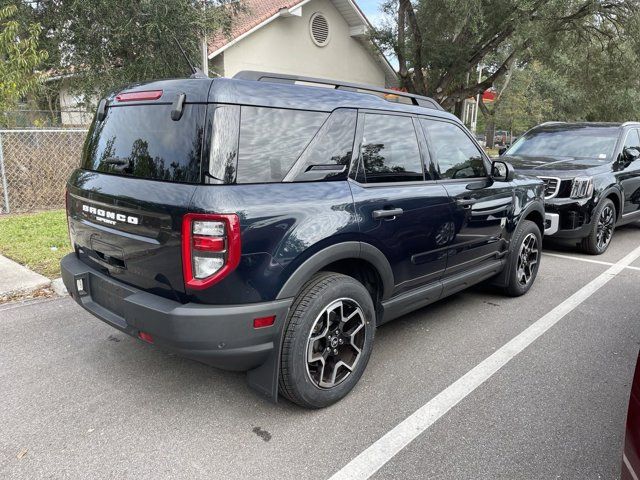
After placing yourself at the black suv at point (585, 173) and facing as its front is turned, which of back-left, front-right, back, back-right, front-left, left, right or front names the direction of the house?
right

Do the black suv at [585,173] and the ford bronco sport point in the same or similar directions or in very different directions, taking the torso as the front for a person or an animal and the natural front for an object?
very different directions

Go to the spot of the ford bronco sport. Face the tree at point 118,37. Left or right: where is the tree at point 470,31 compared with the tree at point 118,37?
right

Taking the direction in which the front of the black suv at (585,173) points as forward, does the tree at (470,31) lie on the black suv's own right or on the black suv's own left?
on the black suv's own right

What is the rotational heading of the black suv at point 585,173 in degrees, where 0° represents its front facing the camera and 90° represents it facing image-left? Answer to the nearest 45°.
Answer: approximately 45°

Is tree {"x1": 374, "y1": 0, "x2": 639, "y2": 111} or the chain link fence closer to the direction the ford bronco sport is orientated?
the tree

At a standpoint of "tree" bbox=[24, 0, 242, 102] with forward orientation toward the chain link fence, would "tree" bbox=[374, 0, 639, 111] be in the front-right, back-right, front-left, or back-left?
back-left

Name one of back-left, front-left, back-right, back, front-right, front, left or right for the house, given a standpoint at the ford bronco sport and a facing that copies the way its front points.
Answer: front-left

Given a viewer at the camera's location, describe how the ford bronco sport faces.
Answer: facing away from the viewer and to the right of the viewer

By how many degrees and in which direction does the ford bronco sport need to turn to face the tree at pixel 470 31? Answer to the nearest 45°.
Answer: approximately 45° to its left
